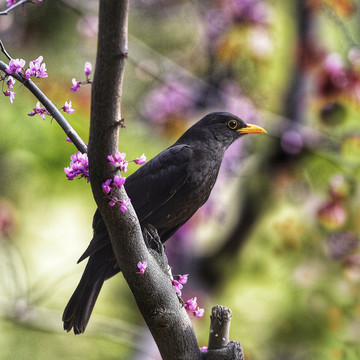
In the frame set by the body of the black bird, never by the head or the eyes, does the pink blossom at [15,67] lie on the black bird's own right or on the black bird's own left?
on the black bird's own right

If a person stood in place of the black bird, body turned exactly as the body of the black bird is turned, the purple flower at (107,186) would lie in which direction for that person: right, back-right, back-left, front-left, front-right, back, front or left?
right

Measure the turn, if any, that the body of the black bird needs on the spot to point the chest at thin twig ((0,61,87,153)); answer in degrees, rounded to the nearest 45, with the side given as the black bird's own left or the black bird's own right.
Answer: approximately 135° to the black bird's own right

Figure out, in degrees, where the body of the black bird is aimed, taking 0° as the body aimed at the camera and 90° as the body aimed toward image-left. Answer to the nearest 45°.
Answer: approximately 270°
